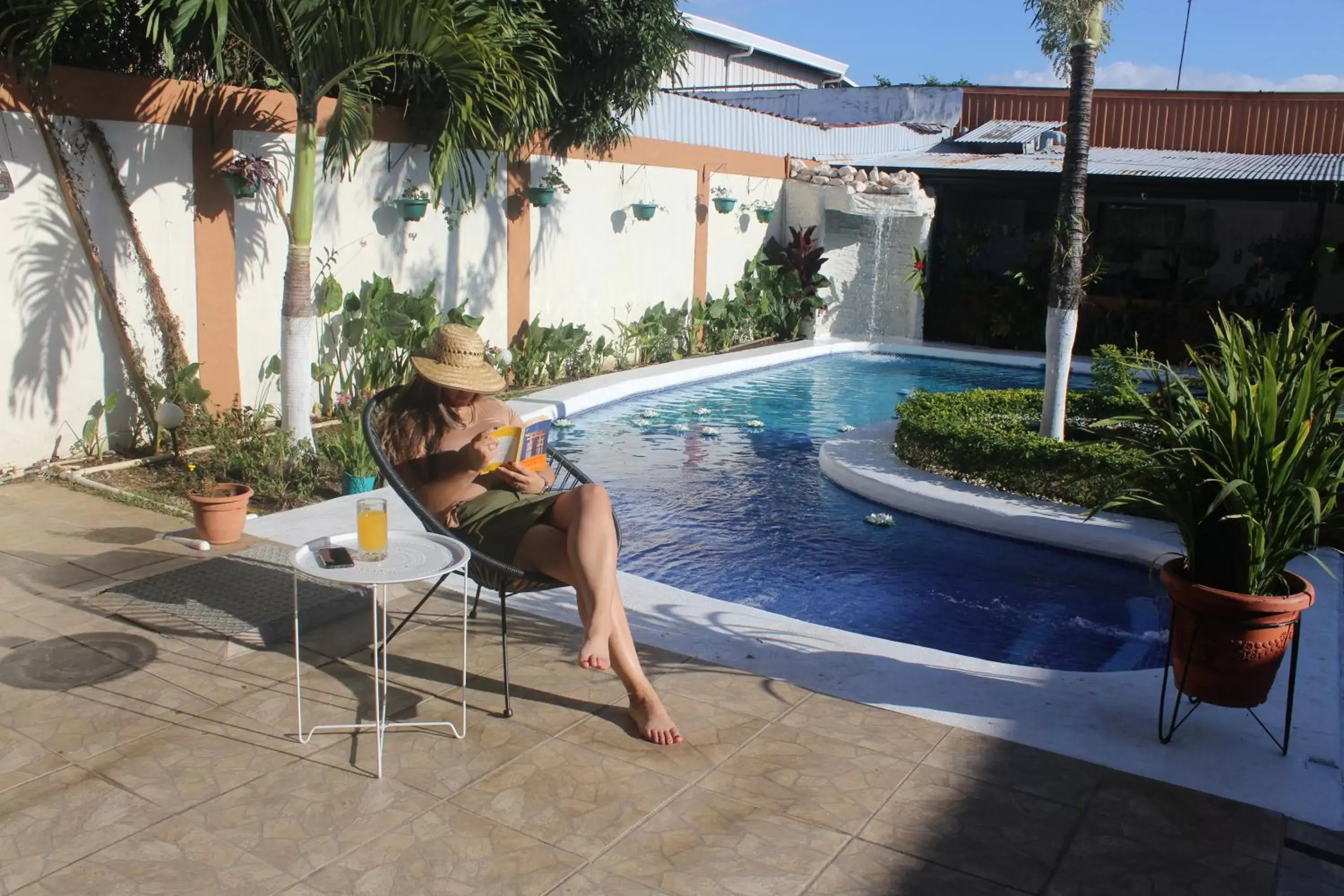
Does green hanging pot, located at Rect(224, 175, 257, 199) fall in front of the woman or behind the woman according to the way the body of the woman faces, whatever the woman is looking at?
behind

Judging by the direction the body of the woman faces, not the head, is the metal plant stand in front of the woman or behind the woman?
in front

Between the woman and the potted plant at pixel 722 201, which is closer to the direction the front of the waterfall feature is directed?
the woman

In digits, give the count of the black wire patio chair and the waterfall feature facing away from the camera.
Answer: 0

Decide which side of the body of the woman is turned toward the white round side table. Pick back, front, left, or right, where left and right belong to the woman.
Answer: right

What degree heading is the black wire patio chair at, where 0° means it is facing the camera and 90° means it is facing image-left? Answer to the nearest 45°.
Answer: approximately 315°

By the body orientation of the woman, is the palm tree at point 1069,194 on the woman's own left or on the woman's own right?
on the woman's own left

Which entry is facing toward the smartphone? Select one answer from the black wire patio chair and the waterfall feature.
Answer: the waterfall feature

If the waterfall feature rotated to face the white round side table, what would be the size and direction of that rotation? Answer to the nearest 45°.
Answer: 0° — it already faces it

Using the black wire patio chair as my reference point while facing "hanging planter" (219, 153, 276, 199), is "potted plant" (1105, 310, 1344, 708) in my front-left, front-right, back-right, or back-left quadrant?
back-right

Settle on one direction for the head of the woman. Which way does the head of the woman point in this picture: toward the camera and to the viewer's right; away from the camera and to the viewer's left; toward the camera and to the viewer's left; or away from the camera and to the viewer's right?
toward the camera and to the viewer's right

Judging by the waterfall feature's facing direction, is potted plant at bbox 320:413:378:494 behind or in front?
in front

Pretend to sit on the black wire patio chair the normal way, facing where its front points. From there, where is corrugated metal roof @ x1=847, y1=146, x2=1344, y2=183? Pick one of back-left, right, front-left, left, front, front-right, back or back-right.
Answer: left
